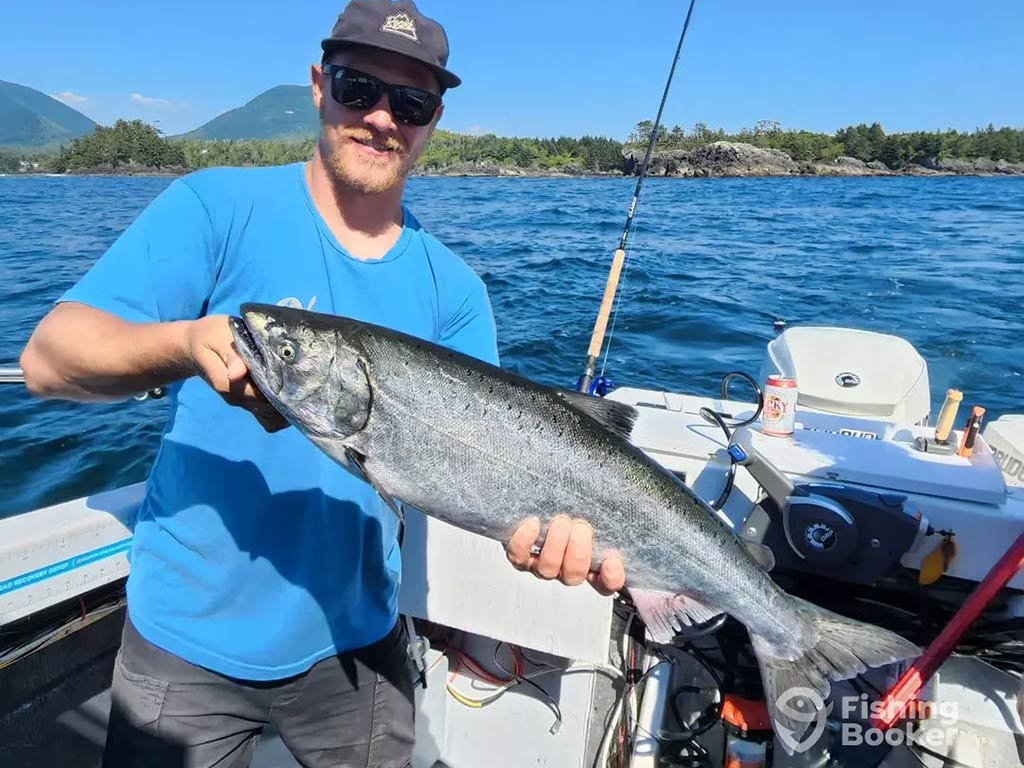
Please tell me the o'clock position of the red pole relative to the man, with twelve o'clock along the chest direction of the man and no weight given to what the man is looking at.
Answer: The red pole is roughly at 9 o'clock from the man.

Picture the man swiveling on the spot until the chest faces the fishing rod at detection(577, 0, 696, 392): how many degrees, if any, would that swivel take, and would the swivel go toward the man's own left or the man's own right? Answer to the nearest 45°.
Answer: approximately 135° to the man's own left

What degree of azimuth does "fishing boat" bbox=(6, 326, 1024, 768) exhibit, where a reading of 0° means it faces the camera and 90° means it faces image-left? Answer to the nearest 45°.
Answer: approximately 45°
